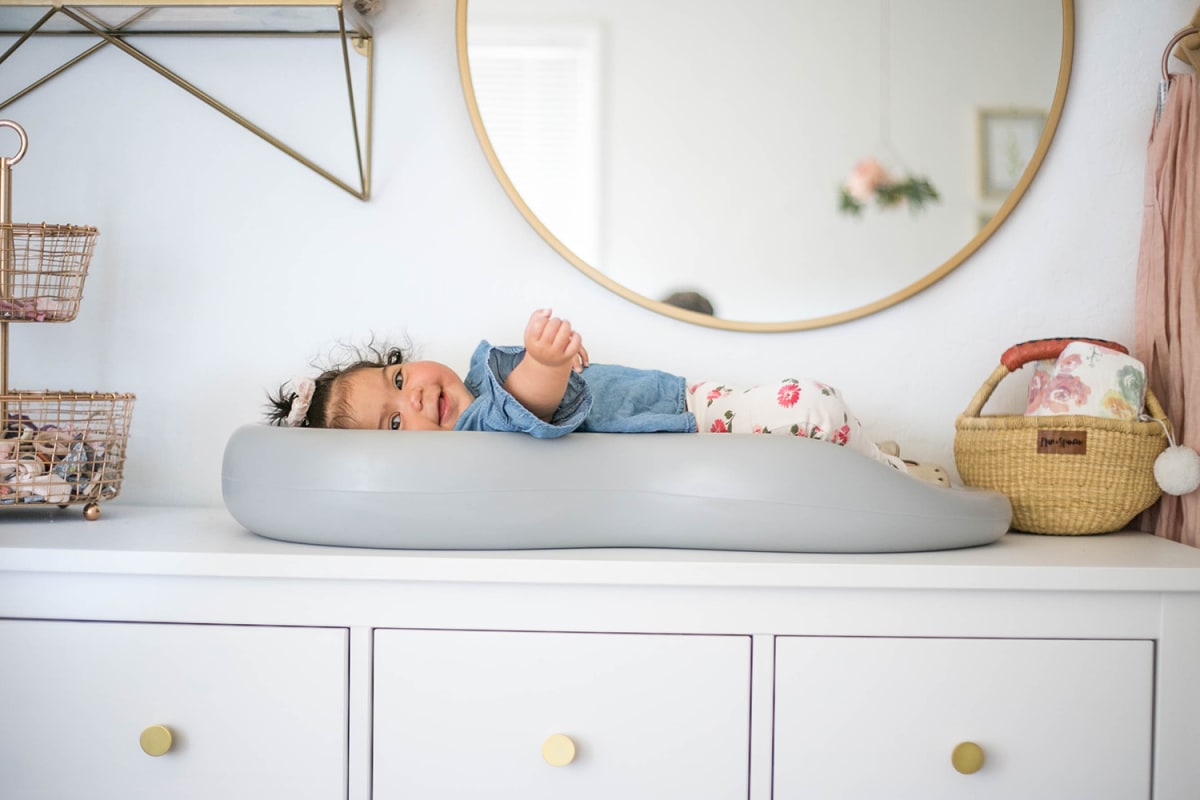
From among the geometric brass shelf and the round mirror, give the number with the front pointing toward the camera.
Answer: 2

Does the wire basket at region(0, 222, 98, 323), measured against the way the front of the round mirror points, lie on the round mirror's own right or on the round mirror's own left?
on the round mirror's own right

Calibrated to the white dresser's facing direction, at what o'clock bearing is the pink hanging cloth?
The pink hanging cloth is roughly at 8 o'clock from the white dresser.

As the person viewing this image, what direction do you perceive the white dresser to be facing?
facing the viewer

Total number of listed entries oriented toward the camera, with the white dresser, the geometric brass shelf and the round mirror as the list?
3

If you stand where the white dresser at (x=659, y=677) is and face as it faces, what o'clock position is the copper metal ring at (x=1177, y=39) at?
The copper metal ring is roughly at 8 o'clock from the white dresser.

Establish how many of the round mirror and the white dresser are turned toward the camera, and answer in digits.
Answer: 2

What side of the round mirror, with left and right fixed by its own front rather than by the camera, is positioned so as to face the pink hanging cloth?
left

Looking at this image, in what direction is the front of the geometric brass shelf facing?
toward the camera
